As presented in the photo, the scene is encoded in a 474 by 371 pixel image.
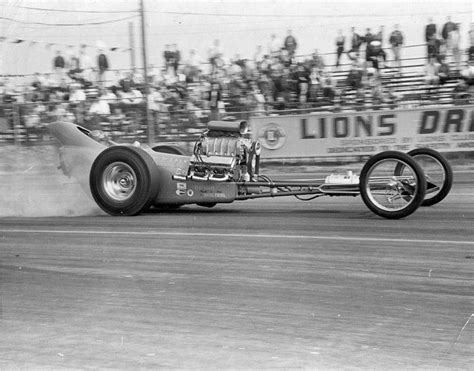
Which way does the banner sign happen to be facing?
toward the camera

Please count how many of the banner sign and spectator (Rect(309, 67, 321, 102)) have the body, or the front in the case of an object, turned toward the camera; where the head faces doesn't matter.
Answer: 2

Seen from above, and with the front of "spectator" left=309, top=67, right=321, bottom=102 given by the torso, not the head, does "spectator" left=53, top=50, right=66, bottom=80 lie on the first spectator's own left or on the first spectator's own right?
on the first spectator's own right

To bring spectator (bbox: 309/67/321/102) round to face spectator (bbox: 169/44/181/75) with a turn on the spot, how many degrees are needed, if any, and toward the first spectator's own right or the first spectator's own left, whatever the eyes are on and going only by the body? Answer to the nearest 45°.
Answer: approximately 90° to the first spectator's own right

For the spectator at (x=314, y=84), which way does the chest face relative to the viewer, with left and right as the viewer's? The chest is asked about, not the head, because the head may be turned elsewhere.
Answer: facing the viewer

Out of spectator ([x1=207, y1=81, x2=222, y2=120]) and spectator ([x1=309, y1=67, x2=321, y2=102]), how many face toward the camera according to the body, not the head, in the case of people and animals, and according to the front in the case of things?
2

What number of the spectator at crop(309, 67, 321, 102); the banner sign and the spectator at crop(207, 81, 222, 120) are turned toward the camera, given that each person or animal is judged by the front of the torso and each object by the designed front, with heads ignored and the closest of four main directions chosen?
3

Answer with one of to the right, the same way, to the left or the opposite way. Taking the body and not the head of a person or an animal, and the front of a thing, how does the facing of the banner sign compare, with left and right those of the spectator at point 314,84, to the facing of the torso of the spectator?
the same way

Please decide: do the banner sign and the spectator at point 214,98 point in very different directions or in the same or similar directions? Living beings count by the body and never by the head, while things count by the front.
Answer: same or similar directions

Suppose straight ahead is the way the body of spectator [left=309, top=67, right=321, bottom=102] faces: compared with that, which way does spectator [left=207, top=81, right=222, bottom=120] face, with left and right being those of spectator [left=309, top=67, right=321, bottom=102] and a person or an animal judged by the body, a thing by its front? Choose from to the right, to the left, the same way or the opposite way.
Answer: the same way
